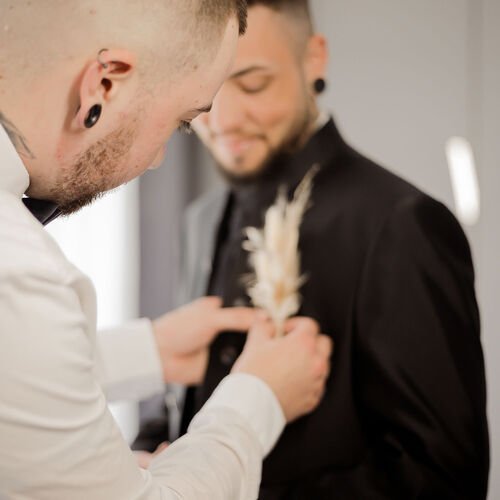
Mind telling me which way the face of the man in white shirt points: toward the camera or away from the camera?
away from the camera

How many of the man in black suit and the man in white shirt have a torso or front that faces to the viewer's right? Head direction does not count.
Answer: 1

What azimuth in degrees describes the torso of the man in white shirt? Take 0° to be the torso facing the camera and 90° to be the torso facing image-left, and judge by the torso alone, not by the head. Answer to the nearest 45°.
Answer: approximately 270°

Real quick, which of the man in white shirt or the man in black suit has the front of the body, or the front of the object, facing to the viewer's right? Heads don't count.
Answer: the man in white shirt

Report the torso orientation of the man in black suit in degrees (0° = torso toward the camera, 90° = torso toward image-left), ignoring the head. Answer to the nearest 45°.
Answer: approximately 45°

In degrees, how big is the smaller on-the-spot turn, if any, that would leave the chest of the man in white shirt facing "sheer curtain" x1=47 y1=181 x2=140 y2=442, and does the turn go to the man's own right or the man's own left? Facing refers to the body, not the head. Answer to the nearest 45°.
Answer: approximately 90° to the man's own left

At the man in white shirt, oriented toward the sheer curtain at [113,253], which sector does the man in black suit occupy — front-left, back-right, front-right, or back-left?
front-right

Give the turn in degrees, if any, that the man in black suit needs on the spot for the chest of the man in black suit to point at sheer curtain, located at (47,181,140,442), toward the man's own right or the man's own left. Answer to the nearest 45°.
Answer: approximately 90° to the man's own right
